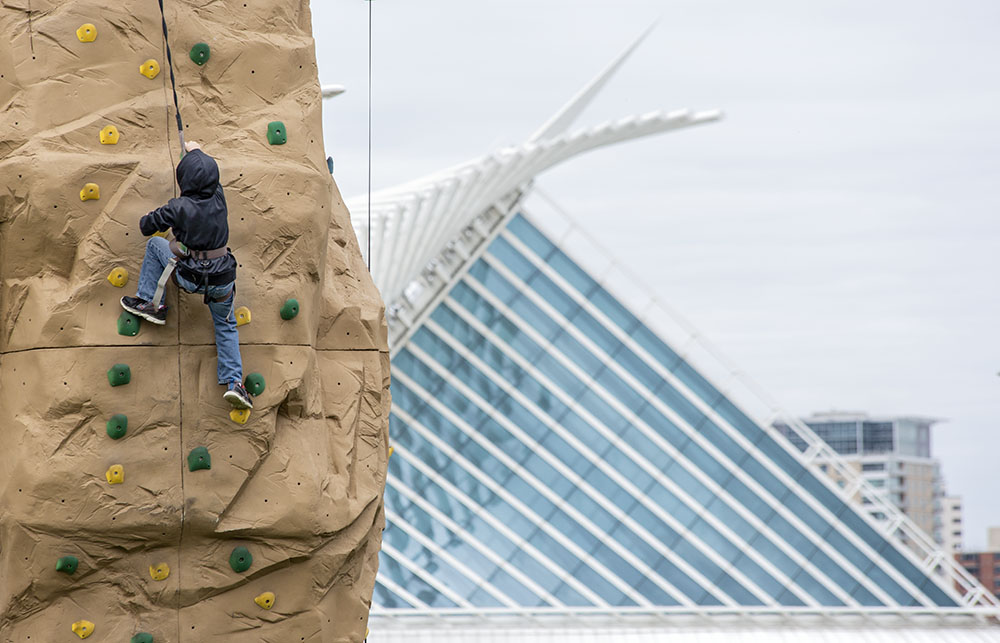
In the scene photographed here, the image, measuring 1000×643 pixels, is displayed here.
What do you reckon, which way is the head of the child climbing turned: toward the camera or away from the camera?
away from the camera

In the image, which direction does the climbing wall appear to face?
toward the camera

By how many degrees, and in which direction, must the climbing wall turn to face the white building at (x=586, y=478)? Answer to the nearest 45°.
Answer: approximately 135° to its left
